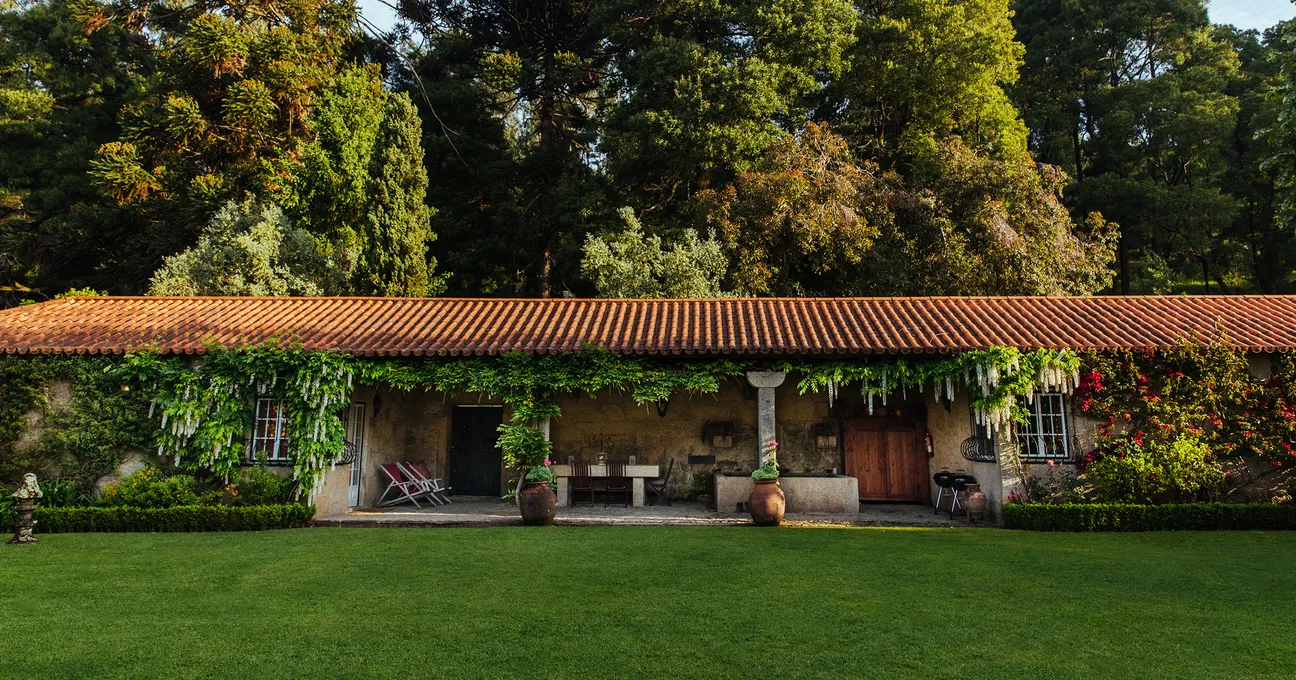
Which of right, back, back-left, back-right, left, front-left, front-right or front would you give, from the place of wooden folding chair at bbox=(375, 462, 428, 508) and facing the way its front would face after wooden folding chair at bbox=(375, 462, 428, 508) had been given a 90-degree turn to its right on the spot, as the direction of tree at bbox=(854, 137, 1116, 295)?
back-left

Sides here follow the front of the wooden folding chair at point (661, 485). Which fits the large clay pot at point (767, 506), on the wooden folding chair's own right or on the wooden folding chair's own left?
on the wooden folding chair's own left

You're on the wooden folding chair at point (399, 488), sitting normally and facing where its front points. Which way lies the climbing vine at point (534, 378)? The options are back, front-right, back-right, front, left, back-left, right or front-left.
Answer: front

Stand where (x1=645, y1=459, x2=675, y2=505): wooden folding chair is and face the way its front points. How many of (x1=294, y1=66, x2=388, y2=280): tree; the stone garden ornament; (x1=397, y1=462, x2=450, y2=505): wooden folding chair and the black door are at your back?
0

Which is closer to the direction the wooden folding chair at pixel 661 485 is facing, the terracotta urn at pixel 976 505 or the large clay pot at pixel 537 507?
the large clay pot

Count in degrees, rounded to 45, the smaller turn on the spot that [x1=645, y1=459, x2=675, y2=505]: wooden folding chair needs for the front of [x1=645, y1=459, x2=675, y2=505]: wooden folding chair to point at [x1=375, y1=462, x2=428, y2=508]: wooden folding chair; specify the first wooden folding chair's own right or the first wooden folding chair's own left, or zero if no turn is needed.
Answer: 0° — it already faces it

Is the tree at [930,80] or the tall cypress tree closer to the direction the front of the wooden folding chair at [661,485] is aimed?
the tall cypress tree

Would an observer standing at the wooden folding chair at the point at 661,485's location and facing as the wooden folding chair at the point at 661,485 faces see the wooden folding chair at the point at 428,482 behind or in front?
in front

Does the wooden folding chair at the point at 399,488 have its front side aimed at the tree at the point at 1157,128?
no

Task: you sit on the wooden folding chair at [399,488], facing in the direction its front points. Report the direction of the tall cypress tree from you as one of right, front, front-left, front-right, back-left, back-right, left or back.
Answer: back-left

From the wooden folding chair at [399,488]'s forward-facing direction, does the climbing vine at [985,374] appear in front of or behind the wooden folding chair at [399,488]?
in front

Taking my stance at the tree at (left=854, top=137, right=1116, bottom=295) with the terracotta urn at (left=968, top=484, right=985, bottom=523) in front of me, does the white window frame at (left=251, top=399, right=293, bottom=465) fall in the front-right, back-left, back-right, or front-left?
front-right

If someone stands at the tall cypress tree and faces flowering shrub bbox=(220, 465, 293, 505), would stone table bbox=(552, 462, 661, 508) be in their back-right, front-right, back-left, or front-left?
front-left

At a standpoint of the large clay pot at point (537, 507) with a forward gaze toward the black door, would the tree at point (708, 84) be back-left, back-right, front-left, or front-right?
front-right

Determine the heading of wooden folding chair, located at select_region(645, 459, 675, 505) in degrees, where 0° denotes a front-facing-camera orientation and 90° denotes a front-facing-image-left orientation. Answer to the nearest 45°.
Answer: approximately 90°

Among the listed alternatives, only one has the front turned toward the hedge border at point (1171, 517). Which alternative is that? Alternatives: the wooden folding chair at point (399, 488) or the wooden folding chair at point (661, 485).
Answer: the wooden folding chair at point (399, 488)

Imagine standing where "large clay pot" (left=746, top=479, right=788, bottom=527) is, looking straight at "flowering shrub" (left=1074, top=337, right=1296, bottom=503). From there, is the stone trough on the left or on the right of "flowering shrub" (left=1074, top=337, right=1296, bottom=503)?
left

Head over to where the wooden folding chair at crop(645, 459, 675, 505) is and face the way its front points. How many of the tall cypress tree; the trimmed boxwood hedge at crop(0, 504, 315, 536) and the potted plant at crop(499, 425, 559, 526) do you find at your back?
0
